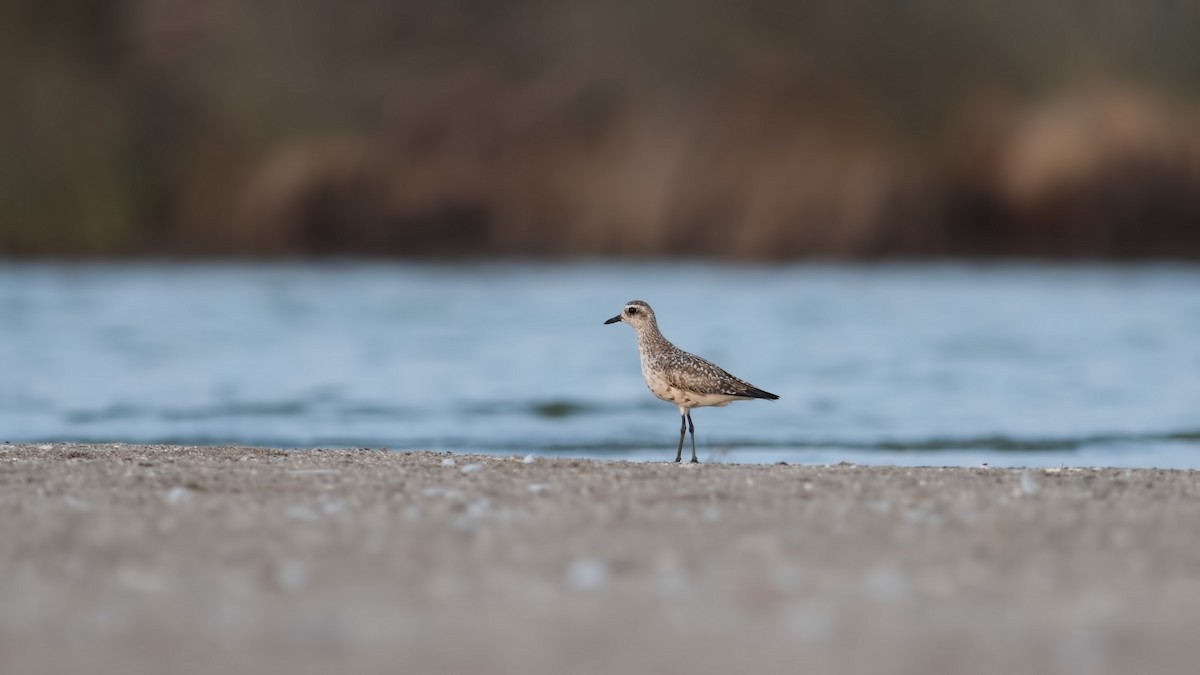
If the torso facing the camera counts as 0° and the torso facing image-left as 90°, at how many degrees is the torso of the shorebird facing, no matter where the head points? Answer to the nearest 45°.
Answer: approximately 90°
